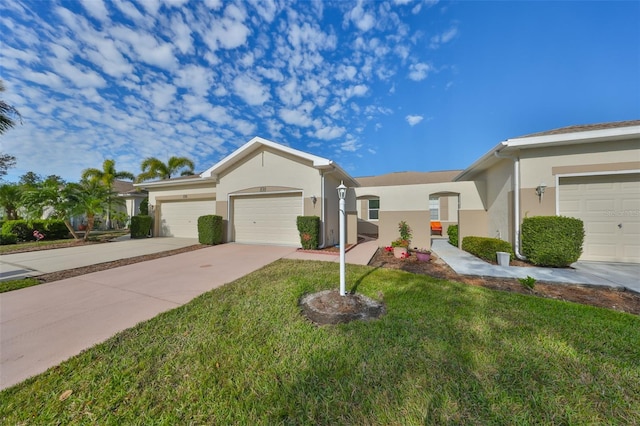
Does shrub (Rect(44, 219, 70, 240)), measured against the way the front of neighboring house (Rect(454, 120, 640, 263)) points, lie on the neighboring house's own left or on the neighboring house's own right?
on the neighboring house's own right

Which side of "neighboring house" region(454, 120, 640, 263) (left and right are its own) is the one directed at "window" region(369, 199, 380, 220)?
right

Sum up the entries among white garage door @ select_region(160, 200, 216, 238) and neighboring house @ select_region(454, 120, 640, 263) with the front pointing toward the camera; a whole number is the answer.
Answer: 2

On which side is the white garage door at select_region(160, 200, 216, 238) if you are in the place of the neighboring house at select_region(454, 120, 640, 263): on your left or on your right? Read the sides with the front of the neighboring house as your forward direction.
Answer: on your right

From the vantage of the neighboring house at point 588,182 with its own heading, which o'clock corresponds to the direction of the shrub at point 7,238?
The shrub is roughly at 2 o'clock from the neighboring house.

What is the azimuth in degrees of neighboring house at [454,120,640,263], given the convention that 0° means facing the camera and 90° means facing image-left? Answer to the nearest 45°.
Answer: approximately 0°

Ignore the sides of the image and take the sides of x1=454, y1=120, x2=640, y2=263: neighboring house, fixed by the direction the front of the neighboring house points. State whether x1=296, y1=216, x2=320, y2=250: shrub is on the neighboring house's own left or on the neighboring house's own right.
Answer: on the neighboring house's own right

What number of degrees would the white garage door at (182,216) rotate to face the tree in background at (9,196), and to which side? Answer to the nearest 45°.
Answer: approximately 135° to its right
